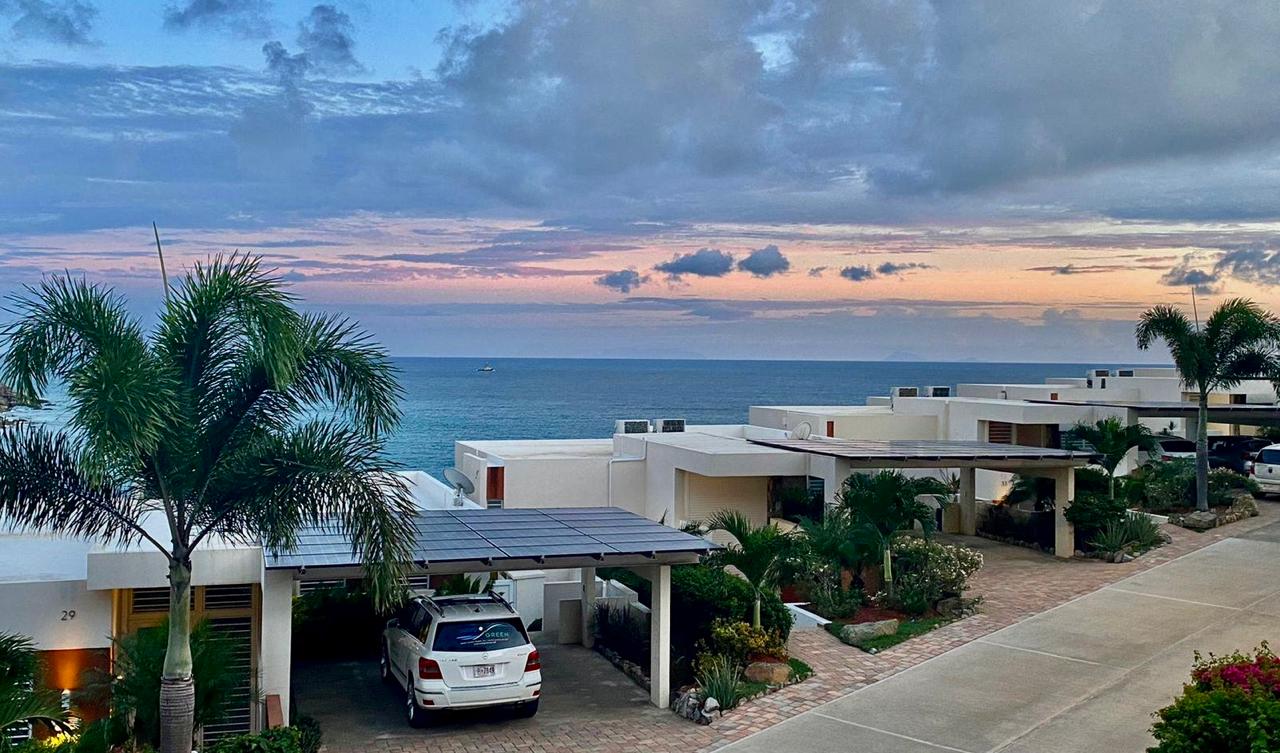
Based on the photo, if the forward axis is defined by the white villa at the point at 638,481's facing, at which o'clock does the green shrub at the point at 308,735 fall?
The green shrub is roughly at 2 o'clock from the white villa.

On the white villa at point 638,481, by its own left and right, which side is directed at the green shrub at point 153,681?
right

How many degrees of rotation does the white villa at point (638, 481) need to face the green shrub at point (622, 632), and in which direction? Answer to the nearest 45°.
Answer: approximately 45° to its right

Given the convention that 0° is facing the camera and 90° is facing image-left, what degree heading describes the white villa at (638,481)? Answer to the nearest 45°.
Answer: approximately 315°
